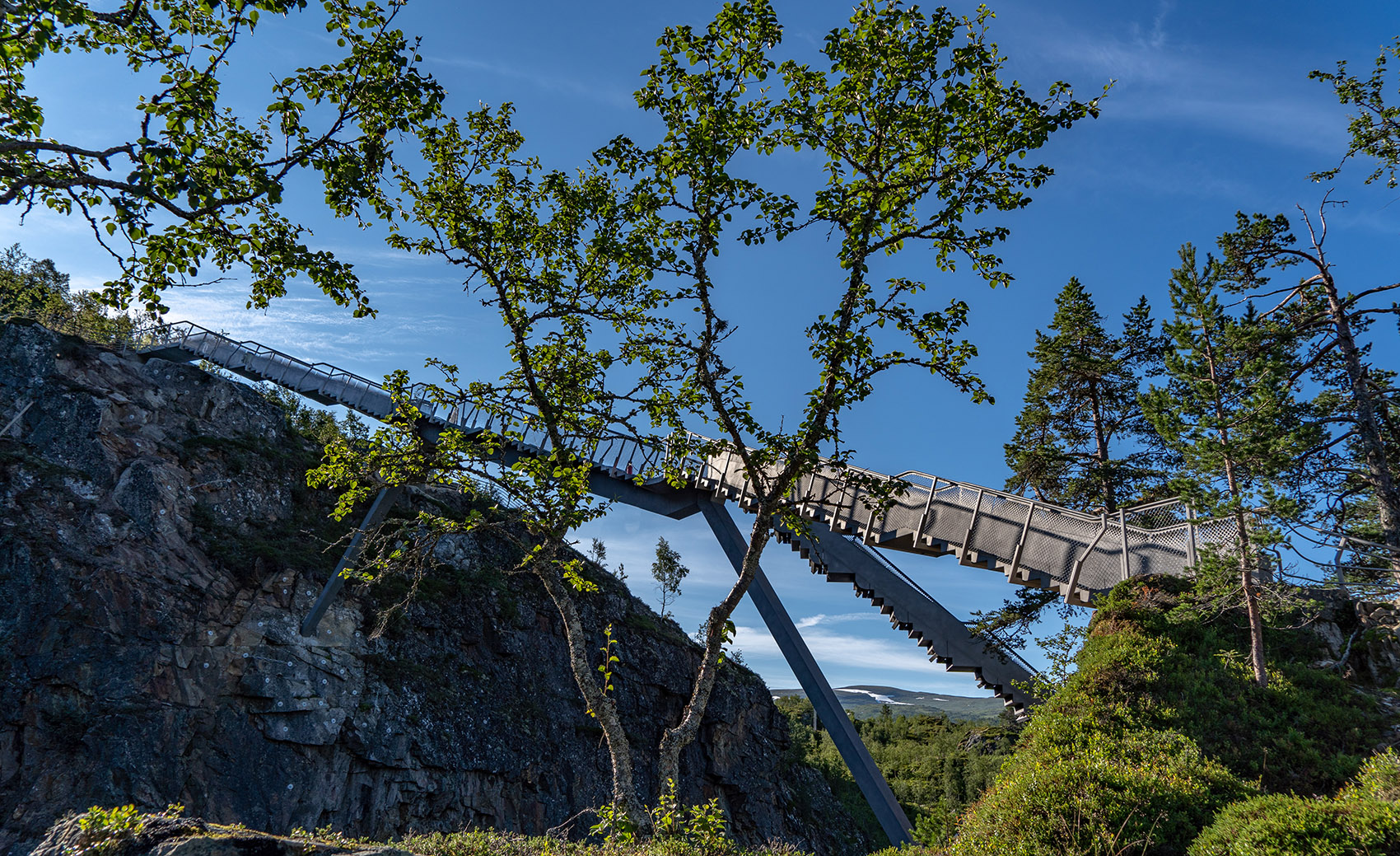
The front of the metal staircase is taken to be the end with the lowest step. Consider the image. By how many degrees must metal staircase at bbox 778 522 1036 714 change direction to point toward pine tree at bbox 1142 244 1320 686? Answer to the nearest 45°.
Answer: approximately 45° to its right

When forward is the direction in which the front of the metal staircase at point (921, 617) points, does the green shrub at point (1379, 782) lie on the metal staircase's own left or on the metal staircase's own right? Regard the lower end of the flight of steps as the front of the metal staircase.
on the metal staircase's own right

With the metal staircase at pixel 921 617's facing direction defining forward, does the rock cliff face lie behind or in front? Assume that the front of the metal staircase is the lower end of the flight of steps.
behind

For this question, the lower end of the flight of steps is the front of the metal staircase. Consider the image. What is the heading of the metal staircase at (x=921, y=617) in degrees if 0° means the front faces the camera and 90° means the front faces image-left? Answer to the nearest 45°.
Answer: approximately 270°
